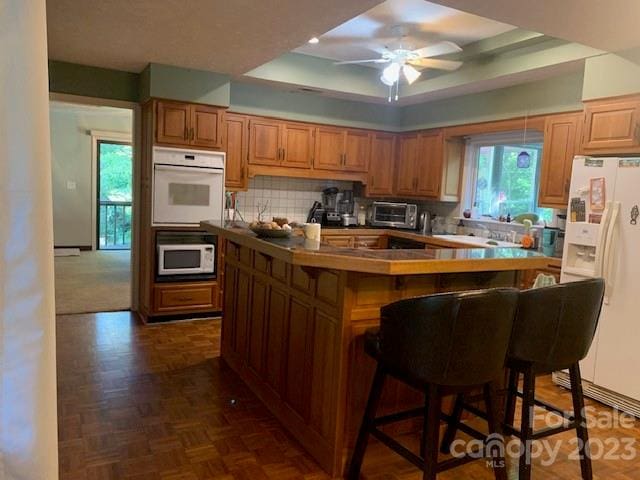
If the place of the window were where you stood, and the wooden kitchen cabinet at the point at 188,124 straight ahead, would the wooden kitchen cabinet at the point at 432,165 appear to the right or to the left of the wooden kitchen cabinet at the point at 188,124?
right

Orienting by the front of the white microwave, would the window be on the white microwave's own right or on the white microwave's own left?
on the white microwave's own left

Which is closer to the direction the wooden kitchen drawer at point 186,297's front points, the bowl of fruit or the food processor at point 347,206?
the bowl of fruit

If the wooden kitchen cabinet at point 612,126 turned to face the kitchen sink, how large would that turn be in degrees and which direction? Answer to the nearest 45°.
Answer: approximately 90° to its right

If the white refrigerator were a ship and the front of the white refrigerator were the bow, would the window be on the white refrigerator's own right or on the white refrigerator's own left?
on the white refrigerator's own right

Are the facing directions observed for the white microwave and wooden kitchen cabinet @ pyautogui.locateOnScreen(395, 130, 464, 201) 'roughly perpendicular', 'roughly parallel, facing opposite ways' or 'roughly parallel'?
roughly perpendicular
